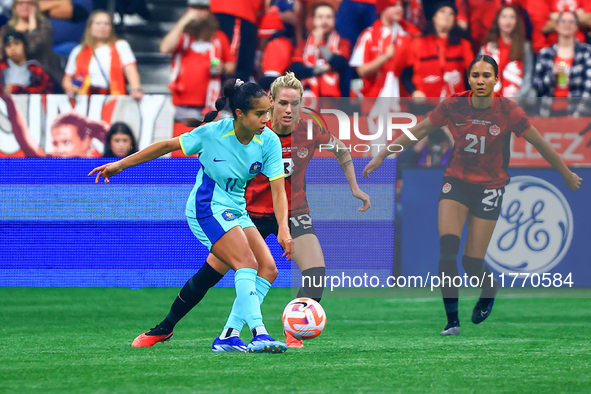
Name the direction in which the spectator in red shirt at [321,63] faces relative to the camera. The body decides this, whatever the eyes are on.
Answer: toward the camera

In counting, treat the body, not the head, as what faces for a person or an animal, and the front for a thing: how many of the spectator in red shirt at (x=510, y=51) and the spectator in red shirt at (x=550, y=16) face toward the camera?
2

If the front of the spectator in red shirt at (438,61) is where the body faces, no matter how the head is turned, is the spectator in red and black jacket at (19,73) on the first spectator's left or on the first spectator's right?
on the first spectator's right

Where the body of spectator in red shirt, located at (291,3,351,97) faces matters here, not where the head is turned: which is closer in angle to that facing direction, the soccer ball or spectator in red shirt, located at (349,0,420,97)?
the soccer ball

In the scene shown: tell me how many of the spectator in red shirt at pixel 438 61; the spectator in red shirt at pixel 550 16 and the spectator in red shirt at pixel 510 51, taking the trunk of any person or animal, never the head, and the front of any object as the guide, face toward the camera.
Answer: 3

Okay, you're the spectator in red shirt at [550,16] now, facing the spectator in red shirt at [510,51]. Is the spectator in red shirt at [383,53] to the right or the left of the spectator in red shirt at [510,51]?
right

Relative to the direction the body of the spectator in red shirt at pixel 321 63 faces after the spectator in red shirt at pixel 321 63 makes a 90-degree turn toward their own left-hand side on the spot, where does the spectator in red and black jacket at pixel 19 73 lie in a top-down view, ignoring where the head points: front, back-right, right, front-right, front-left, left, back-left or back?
back

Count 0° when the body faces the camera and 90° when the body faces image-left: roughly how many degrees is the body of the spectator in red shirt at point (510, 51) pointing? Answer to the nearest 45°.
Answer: approximately 0°

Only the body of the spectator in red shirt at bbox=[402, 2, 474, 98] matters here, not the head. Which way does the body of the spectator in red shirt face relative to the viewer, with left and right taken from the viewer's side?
facing the viewer

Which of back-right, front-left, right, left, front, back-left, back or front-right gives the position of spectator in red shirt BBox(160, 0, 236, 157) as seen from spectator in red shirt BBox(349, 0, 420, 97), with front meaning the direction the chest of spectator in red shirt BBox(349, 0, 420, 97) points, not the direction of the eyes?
back-right

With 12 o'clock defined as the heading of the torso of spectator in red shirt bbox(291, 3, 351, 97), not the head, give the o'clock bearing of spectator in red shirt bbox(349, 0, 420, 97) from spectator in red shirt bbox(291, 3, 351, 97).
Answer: spectator in red shirt bbox(349, 0, 420, 97) is roughly at 9 o'clock from spectator in red shirt bbox(291, 3, 351, 97).

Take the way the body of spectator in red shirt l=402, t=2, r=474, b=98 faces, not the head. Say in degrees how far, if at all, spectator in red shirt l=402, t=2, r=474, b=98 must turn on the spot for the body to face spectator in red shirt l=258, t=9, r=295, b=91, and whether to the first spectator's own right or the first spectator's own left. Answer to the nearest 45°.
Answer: approximately 90° to the first spectator's own right

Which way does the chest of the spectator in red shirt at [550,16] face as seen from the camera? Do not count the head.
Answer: toward the camera

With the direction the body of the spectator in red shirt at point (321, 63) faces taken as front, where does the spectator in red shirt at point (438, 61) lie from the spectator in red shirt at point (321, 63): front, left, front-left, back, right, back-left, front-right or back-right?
left

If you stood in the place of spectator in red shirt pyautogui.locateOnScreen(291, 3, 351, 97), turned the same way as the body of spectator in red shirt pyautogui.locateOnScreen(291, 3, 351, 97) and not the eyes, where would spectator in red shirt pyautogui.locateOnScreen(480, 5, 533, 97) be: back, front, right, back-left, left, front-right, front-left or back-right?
left

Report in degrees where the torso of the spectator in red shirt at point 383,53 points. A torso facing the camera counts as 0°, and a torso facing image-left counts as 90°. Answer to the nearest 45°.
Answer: approximately 315°
